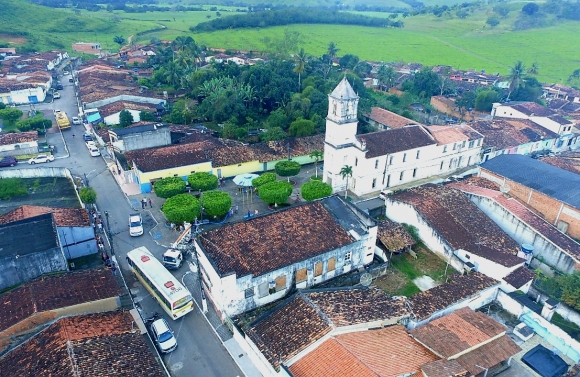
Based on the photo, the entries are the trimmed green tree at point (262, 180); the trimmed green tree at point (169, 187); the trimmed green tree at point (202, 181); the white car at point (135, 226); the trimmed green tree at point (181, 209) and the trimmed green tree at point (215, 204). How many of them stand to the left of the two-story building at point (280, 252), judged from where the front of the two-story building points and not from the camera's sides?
0

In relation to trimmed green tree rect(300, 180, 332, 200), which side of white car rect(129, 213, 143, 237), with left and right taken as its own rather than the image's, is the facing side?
left

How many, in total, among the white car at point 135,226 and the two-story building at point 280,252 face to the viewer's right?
0

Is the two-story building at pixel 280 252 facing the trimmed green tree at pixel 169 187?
no

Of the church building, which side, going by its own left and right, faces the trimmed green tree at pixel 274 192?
front

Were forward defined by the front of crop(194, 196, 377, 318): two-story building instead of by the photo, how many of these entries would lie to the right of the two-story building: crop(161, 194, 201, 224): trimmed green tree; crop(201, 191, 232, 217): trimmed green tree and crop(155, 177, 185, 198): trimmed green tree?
3

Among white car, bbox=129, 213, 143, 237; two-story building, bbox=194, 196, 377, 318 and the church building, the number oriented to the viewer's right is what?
0

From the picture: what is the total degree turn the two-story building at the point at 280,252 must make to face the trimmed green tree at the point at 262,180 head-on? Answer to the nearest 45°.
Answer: approximately 135° to its right

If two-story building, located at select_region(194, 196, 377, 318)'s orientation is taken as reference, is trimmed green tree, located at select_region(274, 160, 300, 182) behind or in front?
behind

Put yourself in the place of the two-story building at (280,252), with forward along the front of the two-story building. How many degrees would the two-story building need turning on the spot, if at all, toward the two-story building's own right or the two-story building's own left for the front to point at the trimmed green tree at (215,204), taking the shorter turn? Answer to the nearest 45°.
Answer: approximately 90° to the two-story building's own right

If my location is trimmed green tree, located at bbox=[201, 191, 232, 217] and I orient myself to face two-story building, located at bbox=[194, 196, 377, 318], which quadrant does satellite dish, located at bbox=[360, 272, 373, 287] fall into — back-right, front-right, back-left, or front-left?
front-left

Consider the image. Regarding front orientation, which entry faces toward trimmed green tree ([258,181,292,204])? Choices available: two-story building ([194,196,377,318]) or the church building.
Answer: the church building

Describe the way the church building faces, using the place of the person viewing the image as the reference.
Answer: facing the viewer and to the left of the viewer

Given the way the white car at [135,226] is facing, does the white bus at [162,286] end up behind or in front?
in front

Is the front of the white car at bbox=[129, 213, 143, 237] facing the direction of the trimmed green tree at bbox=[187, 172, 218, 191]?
no
